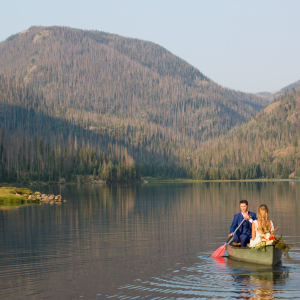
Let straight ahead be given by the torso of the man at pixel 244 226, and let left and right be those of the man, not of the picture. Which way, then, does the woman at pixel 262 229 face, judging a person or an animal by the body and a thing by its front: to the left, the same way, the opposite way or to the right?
the opposite way

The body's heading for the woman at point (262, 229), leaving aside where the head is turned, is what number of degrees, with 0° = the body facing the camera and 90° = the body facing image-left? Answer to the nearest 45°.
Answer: approximately 180°

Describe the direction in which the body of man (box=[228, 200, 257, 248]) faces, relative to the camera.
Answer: toward the camera

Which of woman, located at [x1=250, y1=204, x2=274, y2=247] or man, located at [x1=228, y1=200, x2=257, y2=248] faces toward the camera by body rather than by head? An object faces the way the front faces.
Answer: the man

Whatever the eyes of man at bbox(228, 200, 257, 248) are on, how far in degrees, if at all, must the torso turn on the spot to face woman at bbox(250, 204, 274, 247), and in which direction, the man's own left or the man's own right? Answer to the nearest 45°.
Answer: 0° — they already face them
